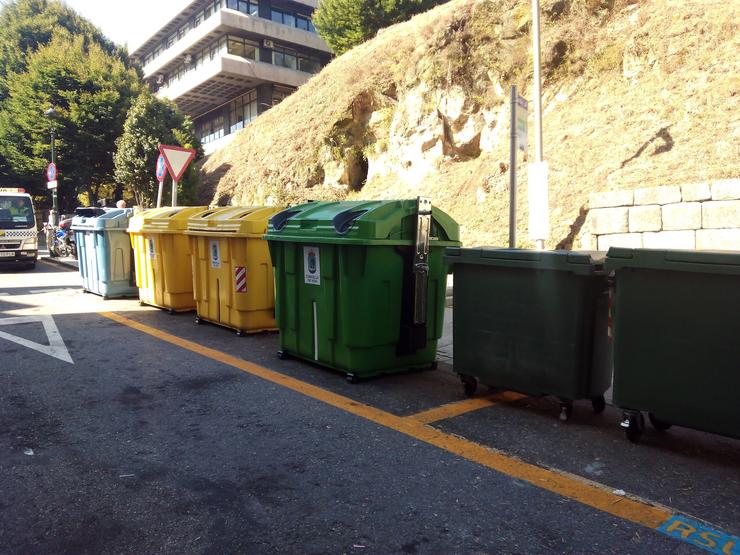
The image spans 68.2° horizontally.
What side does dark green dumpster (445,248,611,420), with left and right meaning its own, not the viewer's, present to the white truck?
right

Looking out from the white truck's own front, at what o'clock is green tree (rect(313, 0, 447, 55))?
The green tree is roughly at 8 o'clock from the white truck.

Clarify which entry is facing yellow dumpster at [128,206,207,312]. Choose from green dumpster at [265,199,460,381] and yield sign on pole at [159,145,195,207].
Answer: the yield sign on pole

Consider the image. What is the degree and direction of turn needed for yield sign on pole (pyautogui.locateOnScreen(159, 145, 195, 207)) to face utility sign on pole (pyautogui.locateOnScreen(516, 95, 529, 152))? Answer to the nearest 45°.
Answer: approximately 45° to its left

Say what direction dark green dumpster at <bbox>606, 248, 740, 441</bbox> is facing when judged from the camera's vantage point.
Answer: facing the viewer and to the left of the viewer

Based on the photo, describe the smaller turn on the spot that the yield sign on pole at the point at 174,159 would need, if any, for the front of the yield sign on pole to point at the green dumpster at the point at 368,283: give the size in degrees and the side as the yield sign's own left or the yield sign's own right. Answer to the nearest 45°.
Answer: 0° — it already faces it

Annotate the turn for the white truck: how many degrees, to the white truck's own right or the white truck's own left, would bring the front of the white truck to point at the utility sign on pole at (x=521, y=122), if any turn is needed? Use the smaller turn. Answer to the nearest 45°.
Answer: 0° — it already faces it

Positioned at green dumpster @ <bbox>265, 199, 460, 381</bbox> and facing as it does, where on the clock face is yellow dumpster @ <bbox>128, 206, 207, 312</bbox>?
The yellow dumpster is roughly at 3 o'clock from the green dumpster.

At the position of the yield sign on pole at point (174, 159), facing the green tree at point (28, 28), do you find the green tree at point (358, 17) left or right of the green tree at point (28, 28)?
right

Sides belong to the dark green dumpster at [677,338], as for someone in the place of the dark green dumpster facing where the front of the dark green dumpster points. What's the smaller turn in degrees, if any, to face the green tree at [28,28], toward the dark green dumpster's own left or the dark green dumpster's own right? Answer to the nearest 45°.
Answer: approximately 90° to the dark green dumpster's own right

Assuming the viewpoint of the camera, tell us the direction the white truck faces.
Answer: facing the viewer

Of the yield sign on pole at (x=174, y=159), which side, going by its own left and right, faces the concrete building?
back

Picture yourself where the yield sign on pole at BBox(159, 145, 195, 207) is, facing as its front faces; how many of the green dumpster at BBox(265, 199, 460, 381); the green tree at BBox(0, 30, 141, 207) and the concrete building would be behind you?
2

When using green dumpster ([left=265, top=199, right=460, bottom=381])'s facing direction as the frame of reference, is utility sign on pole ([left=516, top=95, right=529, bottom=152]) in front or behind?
behind

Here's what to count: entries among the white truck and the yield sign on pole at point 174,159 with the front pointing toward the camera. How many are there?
2

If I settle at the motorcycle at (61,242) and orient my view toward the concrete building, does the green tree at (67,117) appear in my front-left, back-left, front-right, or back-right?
front-left
